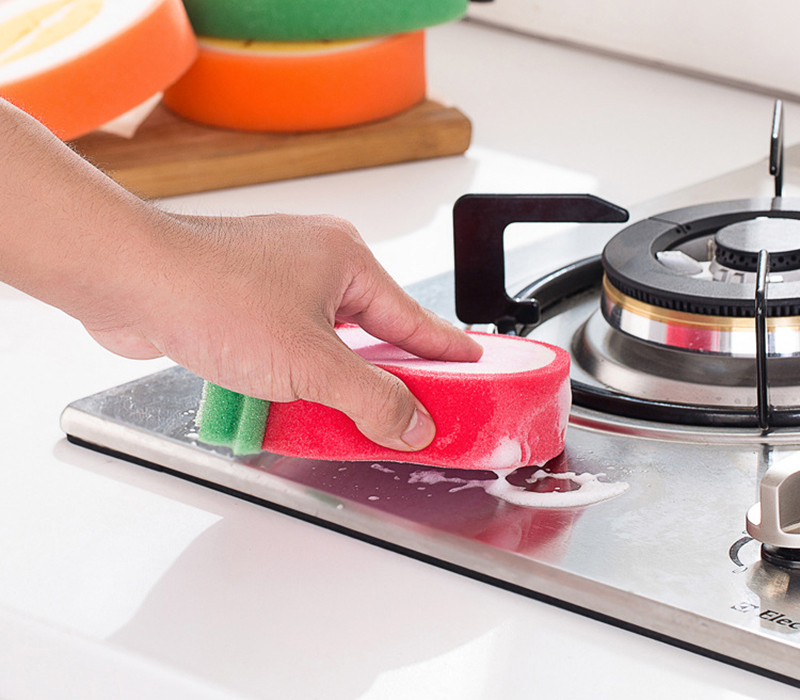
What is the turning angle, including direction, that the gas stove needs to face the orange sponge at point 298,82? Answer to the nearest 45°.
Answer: approximately 135° to its right

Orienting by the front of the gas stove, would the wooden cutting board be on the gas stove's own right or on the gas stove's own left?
on the gas stove's own right

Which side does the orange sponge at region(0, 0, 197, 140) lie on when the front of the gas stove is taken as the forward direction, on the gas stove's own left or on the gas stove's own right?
on the gas stove's own right

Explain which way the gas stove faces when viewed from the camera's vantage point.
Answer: facing the viewer and to the left of the viewer
